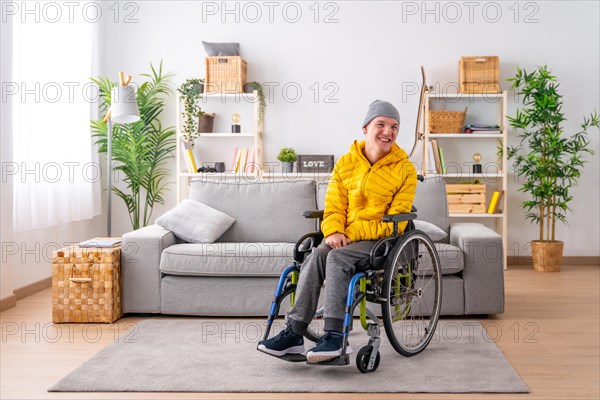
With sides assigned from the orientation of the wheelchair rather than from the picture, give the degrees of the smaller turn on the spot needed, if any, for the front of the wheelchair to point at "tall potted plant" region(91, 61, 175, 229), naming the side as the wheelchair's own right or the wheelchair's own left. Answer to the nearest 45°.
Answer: approximately 90° to the wheelchair's own right

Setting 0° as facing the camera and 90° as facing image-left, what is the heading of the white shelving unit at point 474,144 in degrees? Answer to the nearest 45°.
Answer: approximately 0°

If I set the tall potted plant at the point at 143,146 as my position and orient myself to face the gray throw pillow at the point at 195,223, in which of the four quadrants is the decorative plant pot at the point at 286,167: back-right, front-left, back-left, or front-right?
front-left

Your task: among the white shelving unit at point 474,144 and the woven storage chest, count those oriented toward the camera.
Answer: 2

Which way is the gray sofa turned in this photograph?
toward the camera

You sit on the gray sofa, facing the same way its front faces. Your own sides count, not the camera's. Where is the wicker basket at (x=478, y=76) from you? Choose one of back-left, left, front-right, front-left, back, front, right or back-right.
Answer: back-left

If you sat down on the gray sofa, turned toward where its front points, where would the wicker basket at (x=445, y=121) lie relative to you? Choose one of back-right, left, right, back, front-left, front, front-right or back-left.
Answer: back-left

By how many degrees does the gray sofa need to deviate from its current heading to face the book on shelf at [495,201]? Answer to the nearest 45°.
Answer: approximately 135° to its left

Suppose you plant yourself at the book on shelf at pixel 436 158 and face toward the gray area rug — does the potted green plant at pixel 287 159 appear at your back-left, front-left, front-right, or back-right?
front-right

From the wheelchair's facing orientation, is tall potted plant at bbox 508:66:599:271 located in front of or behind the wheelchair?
behind

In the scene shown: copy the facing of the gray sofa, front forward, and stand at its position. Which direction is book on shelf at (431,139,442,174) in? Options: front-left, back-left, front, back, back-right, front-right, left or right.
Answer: back-left
